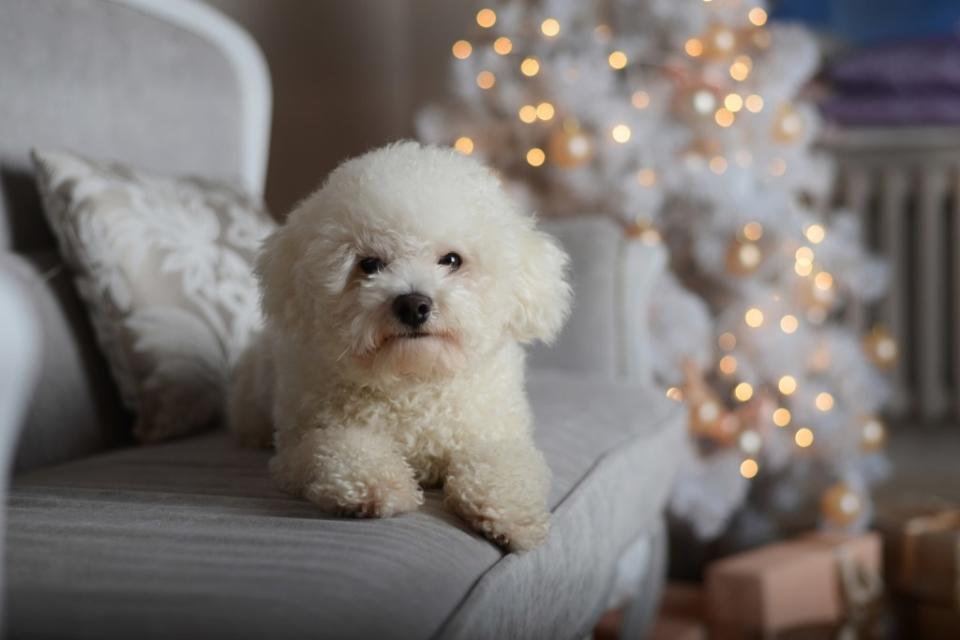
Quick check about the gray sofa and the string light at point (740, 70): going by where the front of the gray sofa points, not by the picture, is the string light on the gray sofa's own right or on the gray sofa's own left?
on the gray sofa's own left

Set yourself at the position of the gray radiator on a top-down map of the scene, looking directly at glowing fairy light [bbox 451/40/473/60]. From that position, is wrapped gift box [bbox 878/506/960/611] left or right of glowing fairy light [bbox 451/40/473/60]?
left

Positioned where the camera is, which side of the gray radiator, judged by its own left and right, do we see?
front

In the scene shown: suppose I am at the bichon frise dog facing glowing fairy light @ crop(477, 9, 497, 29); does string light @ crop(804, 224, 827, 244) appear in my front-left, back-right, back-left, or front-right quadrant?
front-right

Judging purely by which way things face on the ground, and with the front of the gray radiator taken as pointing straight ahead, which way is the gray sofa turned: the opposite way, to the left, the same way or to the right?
to the left

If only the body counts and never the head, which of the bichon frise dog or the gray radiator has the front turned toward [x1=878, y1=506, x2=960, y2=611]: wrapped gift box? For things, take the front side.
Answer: the gray radiator

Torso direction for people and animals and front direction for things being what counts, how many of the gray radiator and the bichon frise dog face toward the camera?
2

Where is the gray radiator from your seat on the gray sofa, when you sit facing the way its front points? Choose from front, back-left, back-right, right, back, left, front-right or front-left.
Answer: left

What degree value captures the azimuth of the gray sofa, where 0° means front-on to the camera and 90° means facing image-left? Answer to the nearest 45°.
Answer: approximately 315°

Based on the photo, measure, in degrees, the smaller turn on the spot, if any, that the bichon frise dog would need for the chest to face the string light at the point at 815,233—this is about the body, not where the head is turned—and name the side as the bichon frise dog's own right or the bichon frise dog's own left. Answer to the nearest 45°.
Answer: approximately 135° to the bichon frise dog's own left

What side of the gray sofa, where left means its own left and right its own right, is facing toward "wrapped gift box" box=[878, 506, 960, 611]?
left

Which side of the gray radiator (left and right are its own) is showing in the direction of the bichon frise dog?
front
